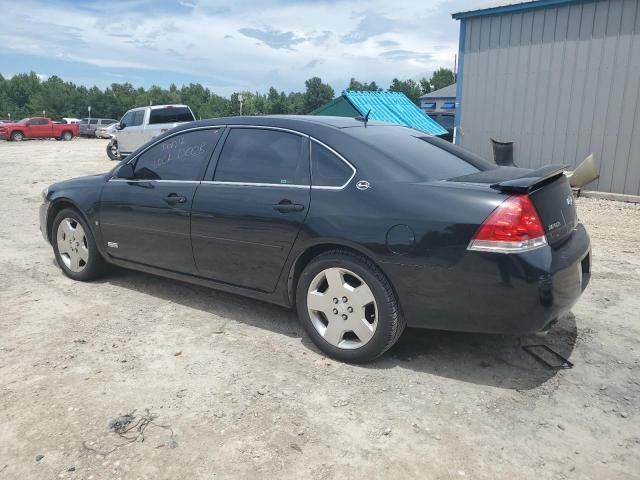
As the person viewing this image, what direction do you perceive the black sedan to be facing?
facing away from the viewer and to the left of the viewer

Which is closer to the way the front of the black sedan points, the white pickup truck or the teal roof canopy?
the white pickup truck

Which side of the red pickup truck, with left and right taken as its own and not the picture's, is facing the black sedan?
left

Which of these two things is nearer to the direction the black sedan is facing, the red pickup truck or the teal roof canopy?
the red pickup truck

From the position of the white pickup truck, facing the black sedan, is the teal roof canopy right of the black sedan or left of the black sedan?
left

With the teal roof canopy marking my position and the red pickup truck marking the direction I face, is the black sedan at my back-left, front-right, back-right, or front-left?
back-left

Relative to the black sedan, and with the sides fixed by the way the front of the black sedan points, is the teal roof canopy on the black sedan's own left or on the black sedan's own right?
on the black sedan's own right

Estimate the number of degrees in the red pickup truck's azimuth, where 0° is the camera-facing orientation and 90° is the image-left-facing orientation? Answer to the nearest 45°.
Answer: approximately 90°

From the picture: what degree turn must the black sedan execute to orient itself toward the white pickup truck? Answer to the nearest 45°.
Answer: approximately 45° to its right
